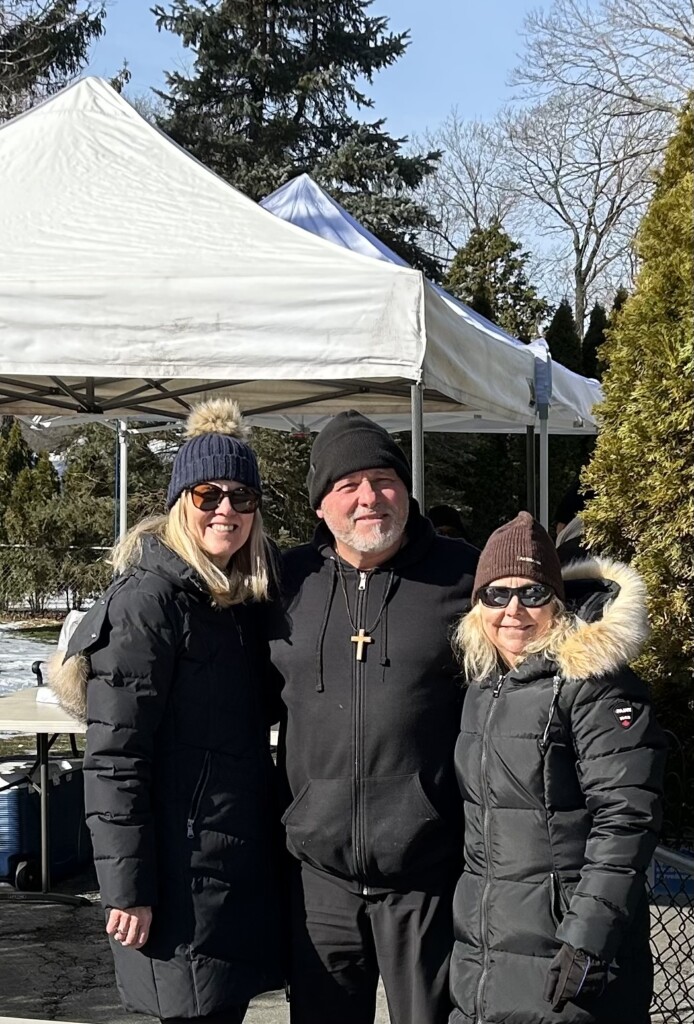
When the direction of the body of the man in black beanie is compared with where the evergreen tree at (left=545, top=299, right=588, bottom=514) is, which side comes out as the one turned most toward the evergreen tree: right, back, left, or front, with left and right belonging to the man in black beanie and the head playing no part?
back

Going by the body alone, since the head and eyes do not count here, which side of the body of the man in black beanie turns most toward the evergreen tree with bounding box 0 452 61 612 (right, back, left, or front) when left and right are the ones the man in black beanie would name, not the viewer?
back

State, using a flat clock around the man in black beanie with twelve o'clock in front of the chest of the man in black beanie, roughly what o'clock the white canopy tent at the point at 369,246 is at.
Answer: The white canopy tent is roughly at 6 o'clock from the man in black beanie.

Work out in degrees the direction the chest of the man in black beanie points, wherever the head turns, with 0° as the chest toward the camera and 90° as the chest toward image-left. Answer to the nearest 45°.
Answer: approximately 0°

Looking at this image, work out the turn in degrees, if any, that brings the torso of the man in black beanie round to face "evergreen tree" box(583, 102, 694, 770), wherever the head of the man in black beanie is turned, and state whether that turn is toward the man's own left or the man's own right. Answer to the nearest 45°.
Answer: approximately 135° to the man's own left

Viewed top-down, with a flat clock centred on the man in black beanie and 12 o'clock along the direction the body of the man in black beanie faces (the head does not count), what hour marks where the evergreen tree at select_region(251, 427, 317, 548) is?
The evergreen tree is roughly at 6 o'clock from the man in black beanie.

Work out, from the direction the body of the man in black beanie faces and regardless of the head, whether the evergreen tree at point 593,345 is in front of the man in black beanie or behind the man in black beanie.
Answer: behind

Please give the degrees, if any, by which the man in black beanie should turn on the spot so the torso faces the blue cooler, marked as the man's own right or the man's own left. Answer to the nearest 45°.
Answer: approximately 135° to the man's own right

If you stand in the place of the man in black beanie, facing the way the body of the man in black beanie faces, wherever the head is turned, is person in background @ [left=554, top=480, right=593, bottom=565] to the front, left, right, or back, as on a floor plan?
back
